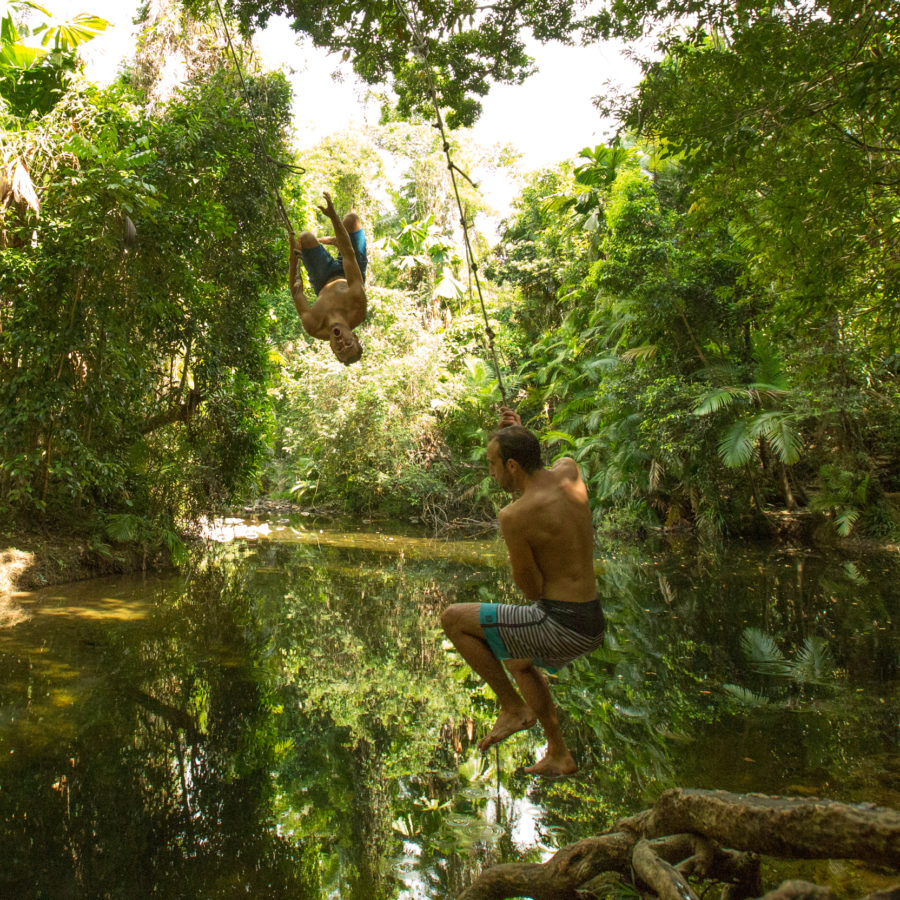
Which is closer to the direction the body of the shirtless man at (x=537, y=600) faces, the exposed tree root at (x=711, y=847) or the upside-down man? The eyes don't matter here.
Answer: the upside-down man

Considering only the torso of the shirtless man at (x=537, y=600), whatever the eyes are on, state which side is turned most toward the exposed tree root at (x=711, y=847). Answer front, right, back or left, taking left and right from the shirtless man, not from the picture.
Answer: back

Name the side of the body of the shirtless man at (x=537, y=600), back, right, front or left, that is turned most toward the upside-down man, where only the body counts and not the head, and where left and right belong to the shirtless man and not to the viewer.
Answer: front

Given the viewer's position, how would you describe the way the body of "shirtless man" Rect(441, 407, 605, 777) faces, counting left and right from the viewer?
facing away from the viewer and to the left of the viewer
